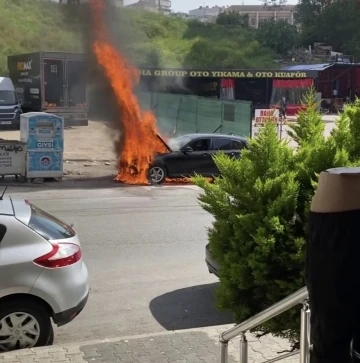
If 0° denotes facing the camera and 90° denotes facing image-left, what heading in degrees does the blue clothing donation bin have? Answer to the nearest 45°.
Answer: approximately 0°

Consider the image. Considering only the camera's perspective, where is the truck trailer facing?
facing away from the viewer and to the left of the viewer

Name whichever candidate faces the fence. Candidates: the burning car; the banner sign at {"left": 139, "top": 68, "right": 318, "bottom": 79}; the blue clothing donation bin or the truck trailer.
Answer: the banner sign

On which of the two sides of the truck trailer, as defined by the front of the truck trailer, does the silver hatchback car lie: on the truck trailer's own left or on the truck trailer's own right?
on the truck trailer's own left

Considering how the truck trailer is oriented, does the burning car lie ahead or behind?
behind

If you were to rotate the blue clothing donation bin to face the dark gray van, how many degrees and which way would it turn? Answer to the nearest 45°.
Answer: approximately 180°

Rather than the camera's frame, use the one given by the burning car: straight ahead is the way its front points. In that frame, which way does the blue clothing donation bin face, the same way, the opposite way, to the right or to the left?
to the left

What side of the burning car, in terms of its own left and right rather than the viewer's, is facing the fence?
right

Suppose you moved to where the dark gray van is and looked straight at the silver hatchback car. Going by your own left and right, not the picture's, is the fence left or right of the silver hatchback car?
left

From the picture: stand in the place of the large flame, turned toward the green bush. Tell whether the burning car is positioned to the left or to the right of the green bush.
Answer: left

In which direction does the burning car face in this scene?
to the viewer's left
